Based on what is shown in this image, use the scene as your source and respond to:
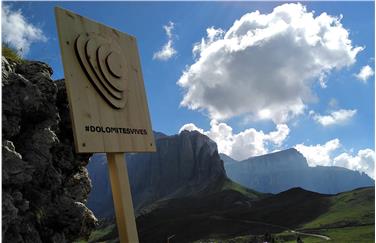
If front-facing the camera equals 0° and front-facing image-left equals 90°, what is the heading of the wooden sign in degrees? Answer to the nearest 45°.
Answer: approximately 315°
